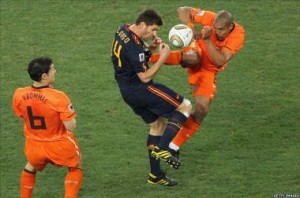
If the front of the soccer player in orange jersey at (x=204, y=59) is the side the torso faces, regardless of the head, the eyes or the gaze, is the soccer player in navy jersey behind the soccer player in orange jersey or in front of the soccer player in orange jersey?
in front

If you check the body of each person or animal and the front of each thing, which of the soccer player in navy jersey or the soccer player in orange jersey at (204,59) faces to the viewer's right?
the soccer player in navy jersey

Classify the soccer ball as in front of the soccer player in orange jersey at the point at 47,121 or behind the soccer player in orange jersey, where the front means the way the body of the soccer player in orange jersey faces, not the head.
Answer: in front

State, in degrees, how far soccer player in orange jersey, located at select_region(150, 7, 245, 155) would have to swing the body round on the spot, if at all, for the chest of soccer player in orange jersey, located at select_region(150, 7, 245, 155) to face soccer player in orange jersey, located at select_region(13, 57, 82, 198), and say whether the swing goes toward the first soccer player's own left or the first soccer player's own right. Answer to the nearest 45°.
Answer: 0° — they already face them

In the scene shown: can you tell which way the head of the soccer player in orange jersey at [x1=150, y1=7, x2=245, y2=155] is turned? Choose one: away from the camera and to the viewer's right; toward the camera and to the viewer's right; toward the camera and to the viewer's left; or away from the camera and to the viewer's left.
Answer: toward the camera and to the viewer's left

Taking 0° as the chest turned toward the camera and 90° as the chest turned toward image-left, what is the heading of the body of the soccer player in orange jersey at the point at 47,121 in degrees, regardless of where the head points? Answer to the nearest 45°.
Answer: approximately 225°

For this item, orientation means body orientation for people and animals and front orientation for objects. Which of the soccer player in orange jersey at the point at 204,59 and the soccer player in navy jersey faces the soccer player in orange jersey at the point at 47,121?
the soccer player in orange jersey at the point at 204,59

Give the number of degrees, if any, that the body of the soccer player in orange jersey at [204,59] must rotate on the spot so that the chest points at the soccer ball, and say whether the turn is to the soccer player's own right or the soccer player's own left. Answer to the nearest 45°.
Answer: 0° — they already face it

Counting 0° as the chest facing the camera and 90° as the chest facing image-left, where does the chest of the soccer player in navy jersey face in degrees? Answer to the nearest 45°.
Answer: approximately 270°

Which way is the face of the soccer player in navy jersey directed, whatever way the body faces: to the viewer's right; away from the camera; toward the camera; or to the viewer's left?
to the viewer's right

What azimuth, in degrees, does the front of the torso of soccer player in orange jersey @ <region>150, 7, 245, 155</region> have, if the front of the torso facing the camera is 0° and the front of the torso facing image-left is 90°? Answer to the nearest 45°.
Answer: approximately 45°
